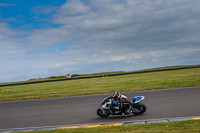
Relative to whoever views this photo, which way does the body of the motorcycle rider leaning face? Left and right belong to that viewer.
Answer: facing to the left of the viewer

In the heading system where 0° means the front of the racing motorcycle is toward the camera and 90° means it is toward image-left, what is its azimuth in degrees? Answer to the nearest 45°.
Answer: approximately 90°
